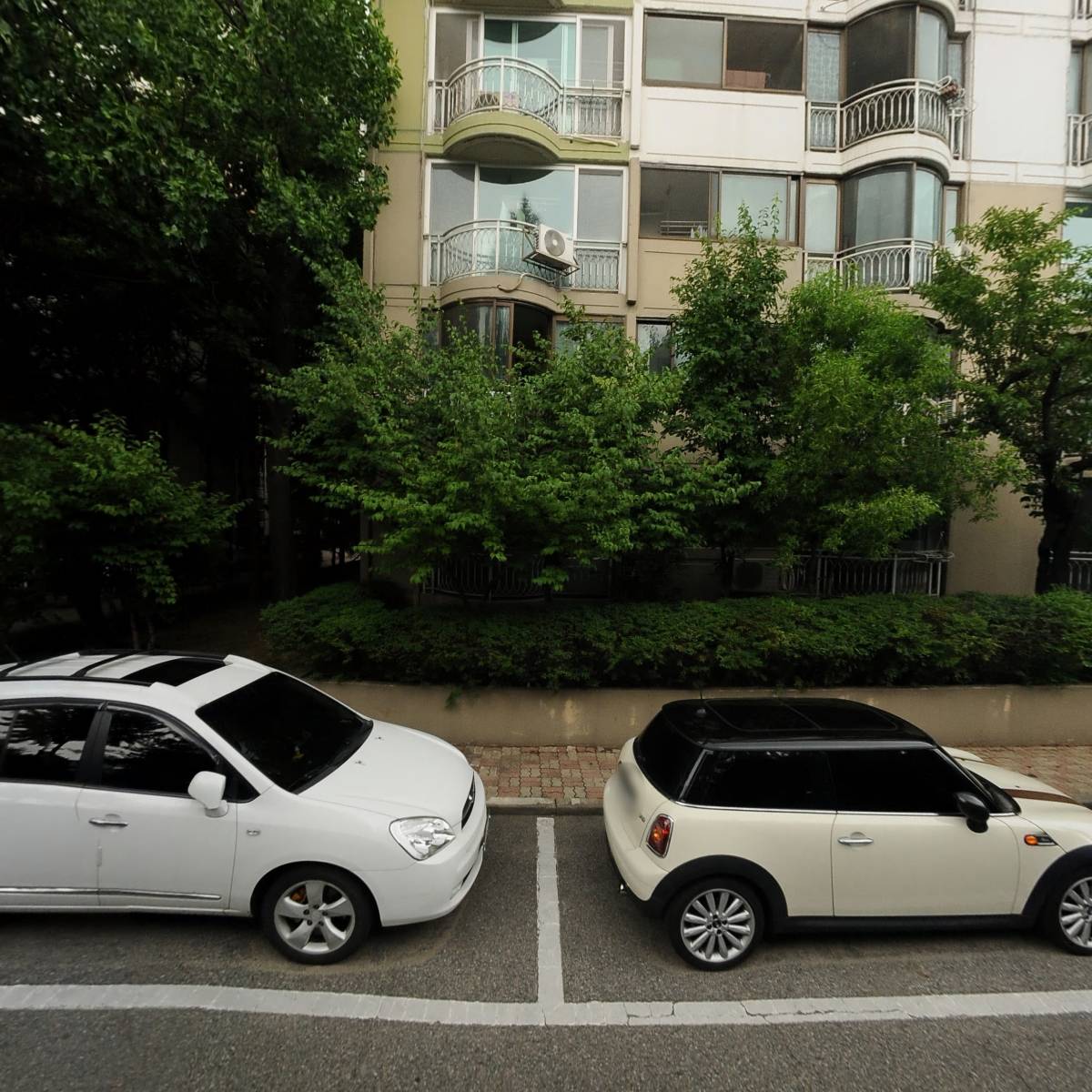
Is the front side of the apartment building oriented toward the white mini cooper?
yes

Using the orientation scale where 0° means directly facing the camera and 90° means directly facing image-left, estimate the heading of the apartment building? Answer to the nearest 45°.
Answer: approximately 0°

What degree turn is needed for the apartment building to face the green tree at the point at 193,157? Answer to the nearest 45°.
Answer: approximately 45° to its right

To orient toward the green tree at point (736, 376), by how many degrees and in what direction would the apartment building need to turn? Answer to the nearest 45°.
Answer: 0° — it already faces it

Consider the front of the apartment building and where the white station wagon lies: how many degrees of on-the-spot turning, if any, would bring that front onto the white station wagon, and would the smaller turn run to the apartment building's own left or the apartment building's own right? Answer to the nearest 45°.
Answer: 0° — it already faces it

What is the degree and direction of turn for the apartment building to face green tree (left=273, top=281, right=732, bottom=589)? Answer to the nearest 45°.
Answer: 0° — it already faces it

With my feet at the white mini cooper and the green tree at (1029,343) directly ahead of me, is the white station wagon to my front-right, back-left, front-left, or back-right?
back-left
